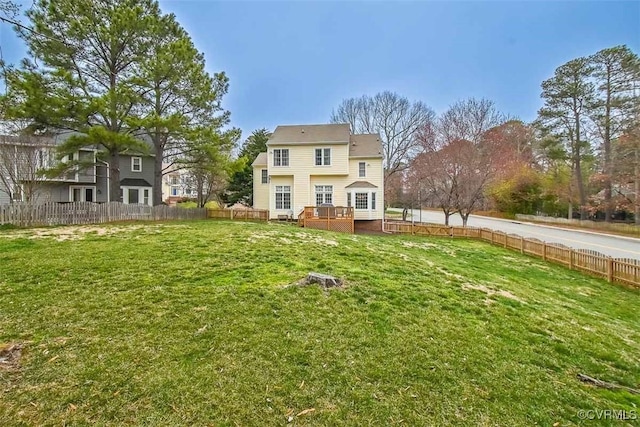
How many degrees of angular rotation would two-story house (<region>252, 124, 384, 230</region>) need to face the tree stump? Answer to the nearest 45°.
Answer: approximately 180°

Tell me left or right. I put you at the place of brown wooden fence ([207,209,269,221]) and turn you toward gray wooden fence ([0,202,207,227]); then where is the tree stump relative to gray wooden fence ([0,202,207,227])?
left

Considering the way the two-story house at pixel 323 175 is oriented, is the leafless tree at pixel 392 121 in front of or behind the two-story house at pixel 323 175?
in front

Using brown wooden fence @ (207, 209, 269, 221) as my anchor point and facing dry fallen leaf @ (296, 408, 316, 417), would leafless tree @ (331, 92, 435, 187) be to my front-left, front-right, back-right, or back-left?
back-left

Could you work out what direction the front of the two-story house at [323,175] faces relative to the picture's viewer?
facing away from the viewer

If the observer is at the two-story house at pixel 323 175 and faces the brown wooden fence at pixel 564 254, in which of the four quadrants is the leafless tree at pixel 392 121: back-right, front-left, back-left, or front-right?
back-left

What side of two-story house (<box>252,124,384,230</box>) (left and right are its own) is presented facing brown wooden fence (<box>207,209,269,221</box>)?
left

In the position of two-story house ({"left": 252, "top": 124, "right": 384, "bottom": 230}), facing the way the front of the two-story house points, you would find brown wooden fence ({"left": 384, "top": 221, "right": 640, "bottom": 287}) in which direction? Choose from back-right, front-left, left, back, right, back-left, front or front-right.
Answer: back-right
